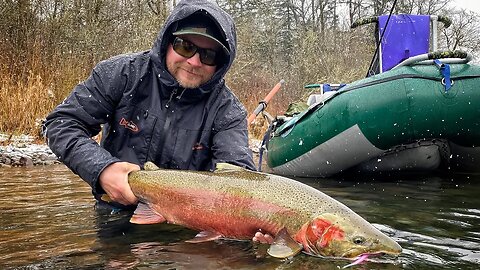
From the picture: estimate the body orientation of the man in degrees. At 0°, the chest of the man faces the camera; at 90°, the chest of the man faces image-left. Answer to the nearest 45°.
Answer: approximately 0°

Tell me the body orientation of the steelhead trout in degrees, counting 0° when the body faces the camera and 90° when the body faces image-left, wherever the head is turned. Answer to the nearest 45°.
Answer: approximately 270°
